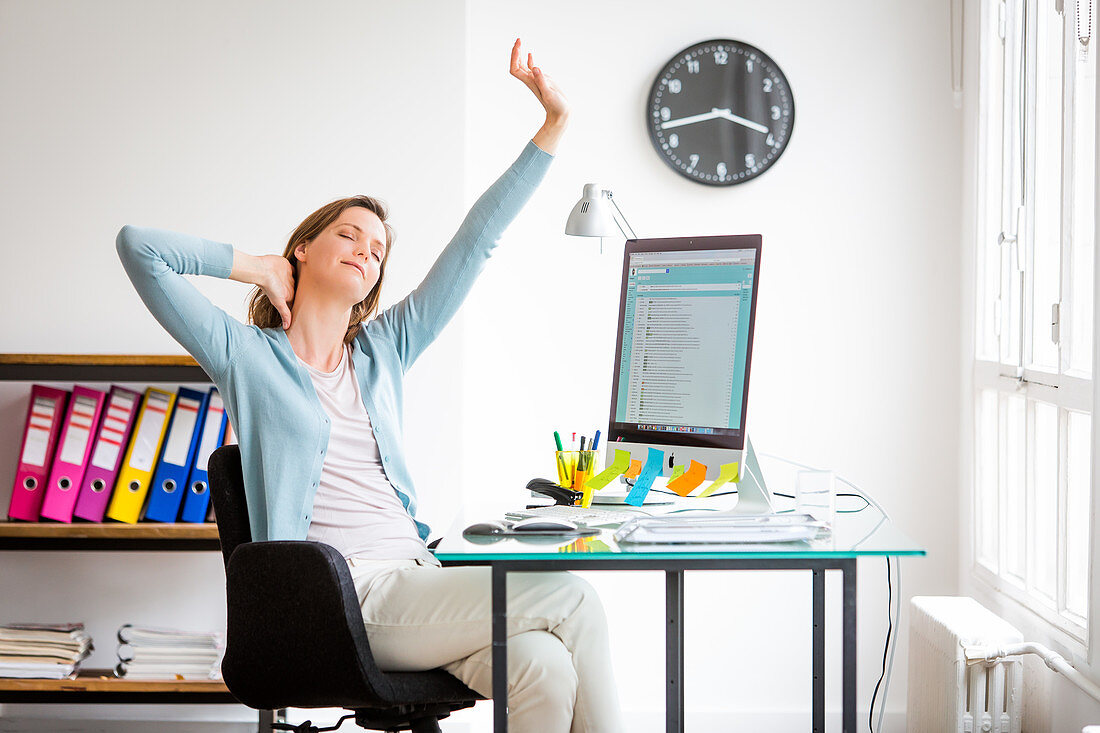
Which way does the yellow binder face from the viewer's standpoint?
toward the camera

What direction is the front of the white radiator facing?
to the viewer's left

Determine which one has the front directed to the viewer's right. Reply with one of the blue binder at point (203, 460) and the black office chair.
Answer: the black office chair

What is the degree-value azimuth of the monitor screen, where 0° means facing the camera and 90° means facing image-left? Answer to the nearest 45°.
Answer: approximately 45°

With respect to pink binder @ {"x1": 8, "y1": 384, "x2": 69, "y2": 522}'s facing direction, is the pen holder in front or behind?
in front

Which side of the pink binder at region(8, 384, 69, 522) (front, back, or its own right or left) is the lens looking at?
front

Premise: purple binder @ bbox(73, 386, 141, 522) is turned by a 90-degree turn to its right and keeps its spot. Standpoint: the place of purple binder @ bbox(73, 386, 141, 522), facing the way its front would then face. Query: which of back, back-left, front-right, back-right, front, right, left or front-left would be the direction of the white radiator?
back-left

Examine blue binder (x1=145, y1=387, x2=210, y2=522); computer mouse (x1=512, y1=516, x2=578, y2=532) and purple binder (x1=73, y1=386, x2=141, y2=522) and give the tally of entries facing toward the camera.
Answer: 2

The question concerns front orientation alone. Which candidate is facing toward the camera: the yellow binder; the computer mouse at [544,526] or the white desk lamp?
the yellow binder

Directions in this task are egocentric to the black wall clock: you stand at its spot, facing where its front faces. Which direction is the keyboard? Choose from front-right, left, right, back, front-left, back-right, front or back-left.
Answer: front

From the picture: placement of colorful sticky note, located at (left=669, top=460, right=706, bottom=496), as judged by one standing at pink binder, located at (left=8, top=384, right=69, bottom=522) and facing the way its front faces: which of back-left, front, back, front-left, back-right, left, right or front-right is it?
front-left
